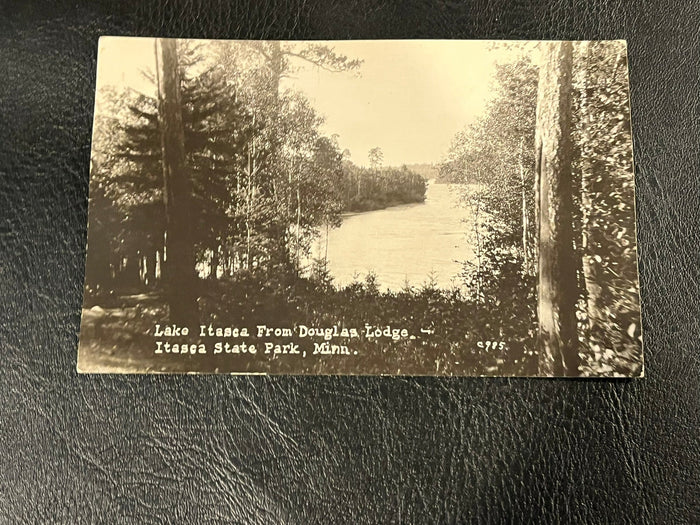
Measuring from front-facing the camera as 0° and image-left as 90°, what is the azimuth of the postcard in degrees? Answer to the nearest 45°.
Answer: approximately 0°
